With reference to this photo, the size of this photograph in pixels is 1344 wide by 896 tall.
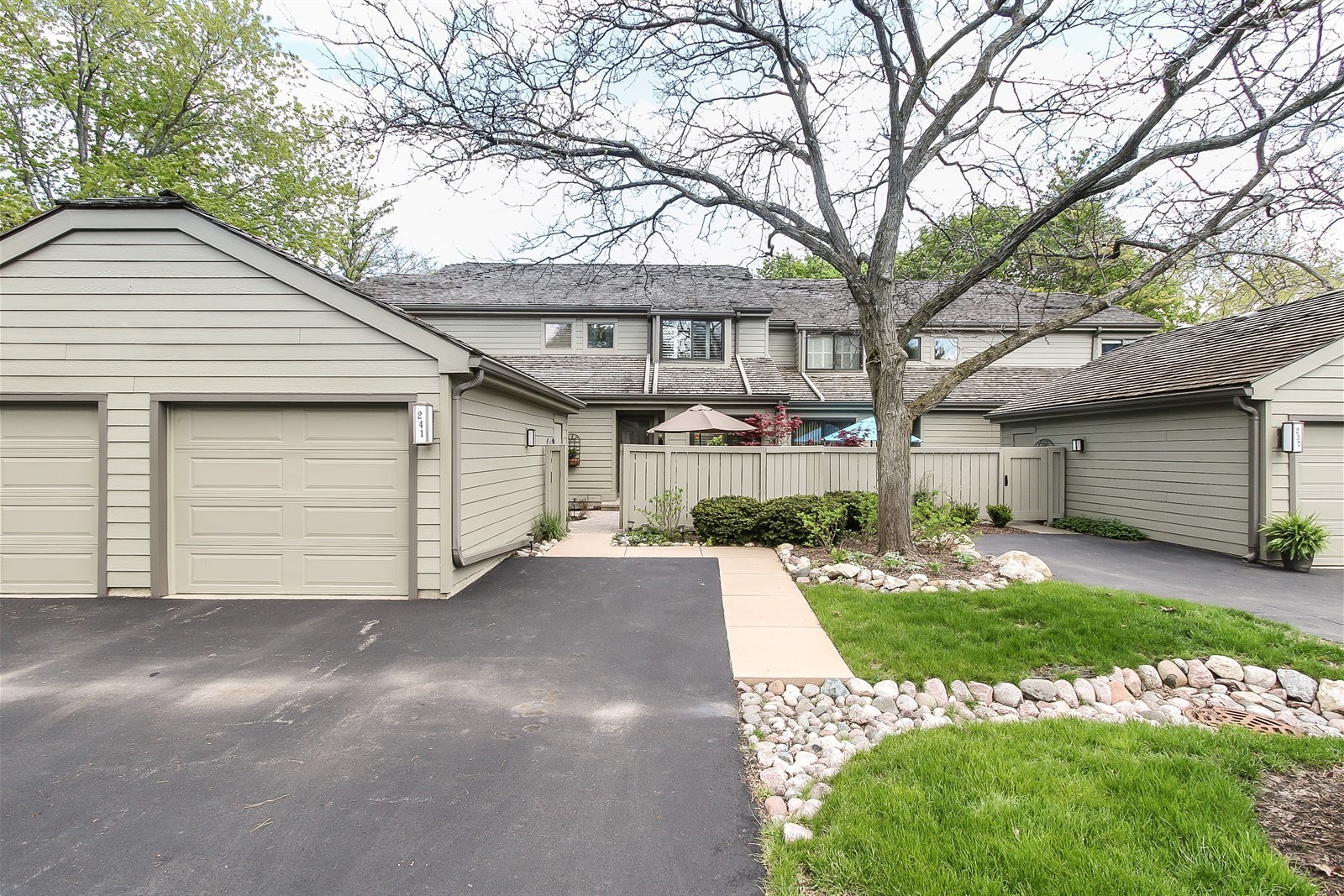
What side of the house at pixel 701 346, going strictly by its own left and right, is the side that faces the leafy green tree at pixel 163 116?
right

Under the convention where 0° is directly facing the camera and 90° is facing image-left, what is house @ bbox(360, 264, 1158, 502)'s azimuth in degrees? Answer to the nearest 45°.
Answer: approximately 0°

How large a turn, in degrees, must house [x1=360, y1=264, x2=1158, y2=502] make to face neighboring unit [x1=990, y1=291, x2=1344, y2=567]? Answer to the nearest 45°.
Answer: approximately 45° to its left

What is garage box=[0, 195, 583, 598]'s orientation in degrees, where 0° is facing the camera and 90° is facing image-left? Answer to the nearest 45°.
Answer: approximately 0°

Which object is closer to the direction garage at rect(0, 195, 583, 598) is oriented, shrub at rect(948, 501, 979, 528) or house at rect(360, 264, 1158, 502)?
the shrub

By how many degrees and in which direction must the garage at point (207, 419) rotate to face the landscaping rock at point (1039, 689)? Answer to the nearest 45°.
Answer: approximately 45° to its left

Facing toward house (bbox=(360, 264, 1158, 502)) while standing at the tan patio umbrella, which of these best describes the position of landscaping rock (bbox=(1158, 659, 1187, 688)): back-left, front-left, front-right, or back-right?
back-right

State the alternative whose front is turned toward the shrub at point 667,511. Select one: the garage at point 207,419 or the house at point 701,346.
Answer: the house at point 701,346

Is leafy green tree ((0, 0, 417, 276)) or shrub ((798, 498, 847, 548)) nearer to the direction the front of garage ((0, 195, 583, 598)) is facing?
the shrub

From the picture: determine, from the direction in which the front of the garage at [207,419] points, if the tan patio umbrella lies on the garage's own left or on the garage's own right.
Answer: on the garage's own left

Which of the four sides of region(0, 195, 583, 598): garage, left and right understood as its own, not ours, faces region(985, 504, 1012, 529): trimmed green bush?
left

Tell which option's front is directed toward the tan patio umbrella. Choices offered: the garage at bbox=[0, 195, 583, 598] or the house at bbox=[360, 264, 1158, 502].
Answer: the house at bbox=[360, 264, 1158, 502]

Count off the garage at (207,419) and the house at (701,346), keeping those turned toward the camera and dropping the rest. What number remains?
2
